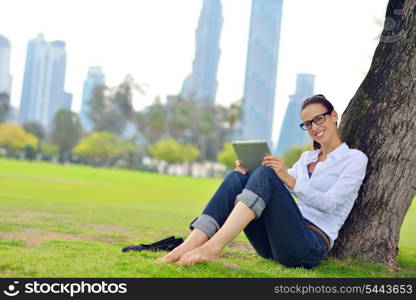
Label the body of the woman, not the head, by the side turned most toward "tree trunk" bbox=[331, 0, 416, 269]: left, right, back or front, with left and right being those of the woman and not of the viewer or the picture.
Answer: back

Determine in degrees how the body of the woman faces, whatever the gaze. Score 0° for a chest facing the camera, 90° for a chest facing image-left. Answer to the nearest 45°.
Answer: approximately 45°
